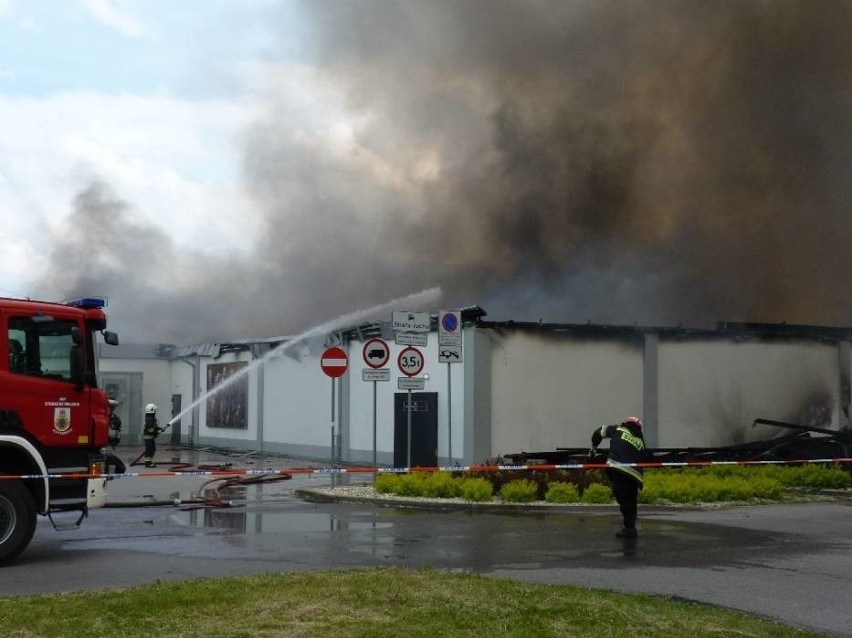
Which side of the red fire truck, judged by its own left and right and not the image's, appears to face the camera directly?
right

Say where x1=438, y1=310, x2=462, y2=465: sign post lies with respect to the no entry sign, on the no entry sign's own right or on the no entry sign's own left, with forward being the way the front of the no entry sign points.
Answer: on the no entry sign's own left

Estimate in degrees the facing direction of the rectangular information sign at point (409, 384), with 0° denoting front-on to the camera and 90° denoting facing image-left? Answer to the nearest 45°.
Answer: approximately 0°

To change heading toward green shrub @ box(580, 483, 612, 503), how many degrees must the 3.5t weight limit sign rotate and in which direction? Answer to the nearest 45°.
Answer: approximately 45° to its left
